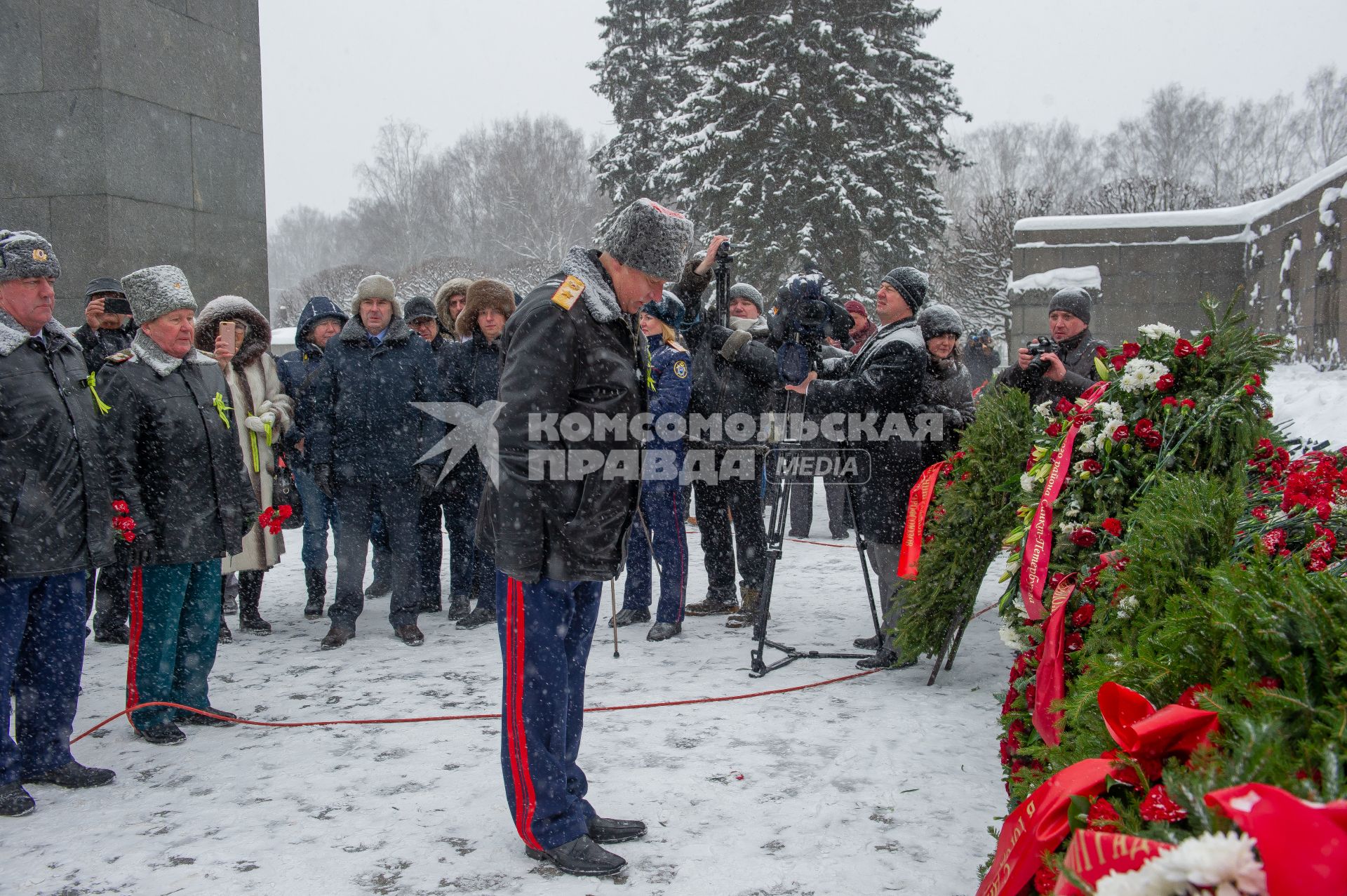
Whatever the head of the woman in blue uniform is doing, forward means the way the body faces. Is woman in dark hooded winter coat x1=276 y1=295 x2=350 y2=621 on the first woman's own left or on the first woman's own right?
on the first woman's own right

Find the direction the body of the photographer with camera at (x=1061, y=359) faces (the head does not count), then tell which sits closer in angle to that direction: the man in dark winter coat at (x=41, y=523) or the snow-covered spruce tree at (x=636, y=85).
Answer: the man in dark winter coat

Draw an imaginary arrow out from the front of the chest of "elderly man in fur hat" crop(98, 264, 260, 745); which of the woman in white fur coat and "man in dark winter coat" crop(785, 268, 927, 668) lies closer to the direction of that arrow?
the man in dark winter coat

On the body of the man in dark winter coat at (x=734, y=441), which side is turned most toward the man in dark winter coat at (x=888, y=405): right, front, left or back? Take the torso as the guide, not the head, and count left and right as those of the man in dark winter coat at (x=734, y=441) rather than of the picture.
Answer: left

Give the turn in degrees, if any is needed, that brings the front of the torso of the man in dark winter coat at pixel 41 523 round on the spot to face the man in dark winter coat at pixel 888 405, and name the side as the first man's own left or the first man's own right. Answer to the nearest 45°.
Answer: approximately 45° to the first man's own left

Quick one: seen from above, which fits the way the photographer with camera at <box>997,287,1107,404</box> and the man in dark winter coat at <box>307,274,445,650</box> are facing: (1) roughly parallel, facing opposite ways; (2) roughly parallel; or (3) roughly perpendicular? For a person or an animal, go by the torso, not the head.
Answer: roughly perpendicular

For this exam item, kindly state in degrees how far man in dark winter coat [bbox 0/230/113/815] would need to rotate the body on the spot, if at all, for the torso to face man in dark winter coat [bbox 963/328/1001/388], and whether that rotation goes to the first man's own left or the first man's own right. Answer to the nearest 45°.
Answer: approximately 90° to the first man's own left

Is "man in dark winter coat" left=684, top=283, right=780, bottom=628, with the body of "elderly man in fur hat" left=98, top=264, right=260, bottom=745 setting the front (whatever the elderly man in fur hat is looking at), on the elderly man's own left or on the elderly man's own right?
on the elderly man's own left

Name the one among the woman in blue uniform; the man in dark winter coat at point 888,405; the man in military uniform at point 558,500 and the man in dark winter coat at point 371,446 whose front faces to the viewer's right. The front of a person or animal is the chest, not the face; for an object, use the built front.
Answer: the man in military uniform

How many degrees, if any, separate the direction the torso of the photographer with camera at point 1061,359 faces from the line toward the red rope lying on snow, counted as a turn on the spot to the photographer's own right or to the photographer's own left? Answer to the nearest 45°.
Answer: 0° — they already face it

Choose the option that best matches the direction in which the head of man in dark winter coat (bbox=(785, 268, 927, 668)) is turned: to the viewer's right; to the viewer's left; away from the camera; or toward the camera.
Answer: to the viewer's left

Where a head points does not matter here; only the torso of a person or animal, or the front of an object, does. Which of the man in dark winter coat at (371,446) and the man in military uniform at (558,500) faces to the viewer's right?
the man in military uniform

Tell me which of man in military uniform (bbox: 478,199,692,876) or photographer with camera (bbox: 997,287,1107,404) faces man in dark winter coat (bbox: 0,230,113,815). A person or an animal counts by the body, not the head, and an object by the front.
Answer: the photographer with camera

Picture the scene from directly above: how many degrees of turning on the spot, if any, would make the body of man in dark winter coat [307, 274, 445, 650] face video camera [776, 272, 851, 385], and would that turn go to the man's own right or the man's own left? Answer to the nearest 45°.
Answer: approximately 45° to the man's own left
